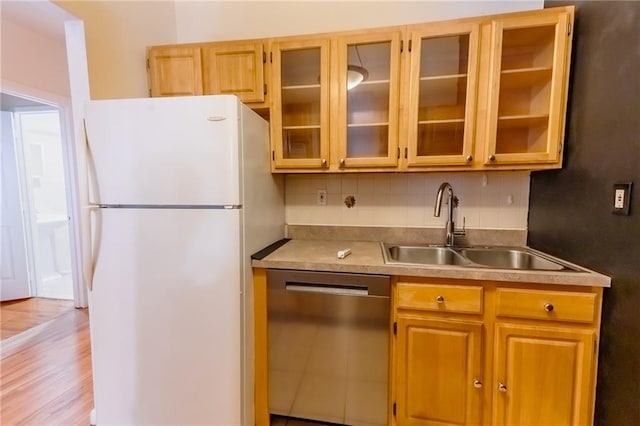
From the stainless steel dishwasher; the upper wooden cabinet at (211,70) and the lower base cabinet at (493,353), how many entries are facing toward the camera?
3

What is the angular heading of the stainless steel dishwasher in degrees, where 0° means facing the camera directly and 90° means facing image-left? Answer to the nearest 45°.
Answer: approximately 0°

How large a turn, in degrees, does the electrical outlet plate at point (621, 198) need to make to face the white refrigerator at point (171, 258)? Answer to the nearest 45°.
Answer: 0° — it already faces it

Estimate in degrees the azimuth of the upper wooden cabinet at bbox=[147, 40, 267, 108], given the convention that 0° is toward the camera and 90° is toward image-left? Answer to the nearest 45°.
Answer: approximately 0°

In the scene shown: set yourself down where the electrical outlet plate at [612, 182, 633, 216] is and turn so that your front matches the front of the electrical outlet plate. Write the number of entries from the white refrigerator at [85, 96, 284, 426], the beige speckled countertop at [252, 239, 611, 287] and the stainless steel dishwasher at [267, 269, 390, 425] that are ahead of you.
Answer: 3

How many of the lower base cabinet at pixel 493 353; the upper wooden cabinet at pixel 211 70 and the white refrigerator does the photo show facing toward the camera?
3

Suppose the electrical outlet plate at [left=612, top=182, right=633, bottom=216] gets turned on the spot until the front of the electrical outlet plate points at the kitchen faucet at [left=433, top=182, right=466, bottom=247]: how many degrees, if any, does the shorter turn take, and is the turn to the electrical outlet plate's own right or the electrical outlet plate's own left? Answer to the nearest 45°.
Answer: approximately 45° to the electrical outlet plate's own right

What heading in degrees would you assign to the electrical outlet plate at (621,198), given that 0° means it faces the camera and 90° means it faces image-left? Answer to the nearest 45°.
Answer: approximately 45°
